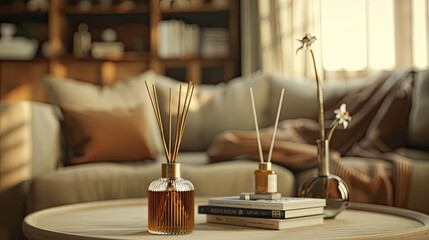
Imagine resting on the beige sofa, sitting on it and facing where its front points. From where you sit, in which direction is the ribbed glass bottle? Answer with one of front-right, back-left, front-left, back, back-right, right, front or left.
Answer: front

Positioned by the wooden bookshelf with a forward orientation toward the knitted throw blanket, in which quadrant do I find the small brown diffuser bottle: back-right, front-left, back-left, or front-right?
front-right

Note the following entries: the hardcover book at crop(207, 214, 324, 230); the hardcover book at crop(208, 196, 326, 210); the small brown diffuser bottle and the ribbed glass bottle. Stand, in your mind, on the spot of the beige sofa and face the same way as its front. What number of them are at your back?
0

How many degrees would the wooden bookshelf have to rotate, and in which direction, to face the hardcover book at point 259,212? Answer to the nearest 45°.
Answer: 0° — it already faces it

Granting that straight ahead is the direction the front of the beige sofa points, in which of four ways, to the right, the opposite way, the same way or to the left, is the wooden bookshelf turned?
the same way

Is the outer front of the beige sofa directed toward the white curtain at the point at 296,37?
no

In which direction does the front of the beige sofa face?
toward the camera

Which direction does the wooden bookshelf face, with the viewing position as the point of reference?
facing the viewer

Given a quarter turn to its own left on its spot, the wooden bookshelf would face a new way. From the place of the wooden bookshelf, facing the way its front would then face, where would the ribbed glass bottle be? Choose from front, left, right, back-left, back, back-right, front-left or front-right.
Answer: right

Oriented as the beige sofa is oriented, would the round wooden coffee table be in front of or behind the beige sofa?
in front

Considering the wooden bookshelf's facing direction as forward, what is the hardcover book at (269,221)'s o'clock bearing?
The hardcover book is roughly at 12 o'clock from the wooden bookshelf.

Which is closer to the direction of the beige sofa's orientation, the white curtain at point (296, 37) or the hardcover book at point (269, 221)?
the hardcover book

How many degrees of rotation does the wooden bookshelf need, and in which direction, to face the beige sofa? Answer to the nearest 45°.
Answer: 0° — it already faces it

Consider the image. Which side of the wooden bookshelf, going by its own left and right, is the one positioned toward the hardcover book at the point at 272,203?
front

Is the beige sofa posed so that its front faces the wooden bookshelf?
no

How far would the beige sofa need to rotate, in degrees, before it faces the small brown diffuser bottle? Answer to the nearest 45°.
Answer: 0° — it already faces it

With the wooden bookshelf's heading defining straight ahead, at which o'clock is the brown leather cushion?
The brown leather cushion is roughly at 12 o'clock from the wooden bookshelf.
